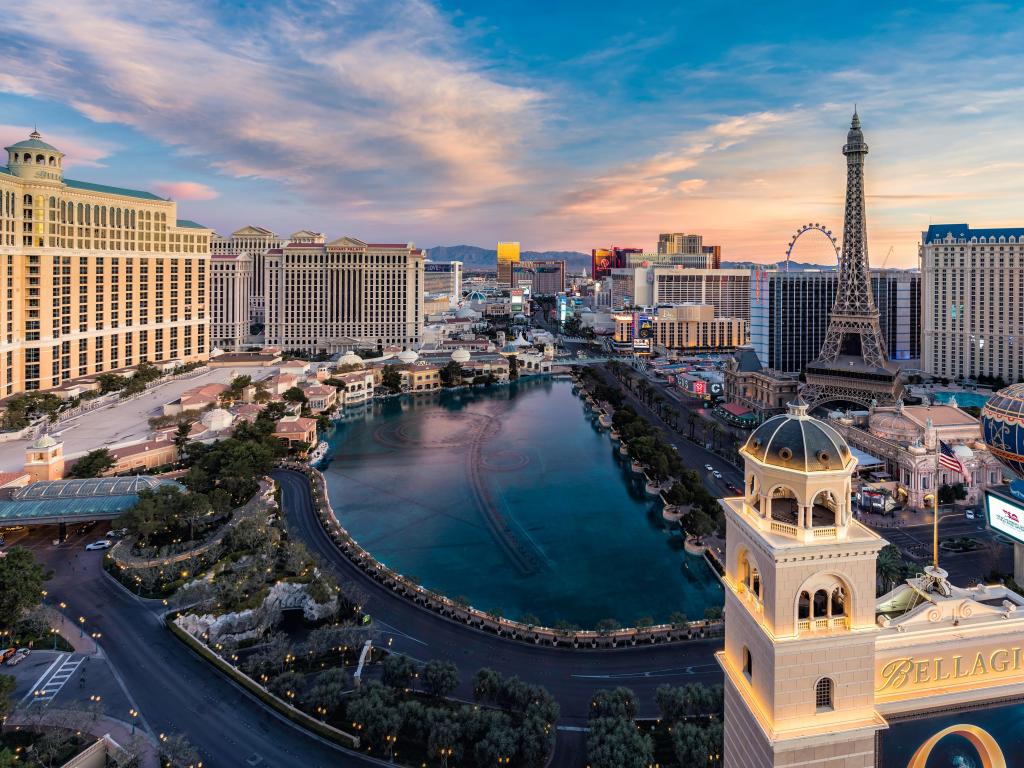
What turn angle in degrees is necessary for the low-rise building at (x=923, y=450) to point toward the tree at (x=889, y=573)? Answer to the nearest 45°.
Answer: approximately 45° to its left

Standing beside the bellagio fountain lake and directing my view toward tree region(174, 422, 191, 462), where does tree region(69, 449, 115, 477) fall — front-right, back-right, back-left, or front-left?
front-left

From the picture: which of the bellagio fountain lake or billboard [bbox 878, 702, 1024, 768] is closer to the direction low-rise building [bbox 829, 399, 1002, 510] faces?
the bellagio fountain lake

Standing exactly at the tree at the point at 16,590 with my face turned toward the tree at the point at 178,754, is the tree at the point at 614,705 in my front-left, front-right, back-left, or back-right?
front-left

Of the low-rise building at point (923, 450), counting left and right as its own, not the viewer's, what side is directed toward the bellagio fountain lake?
front

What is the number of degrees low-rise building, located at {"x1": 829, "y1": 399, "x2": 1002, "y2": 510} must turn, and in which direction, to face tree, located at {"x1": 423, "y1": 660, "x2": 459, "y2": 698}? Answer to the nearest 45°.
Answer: approximately 45° to its left

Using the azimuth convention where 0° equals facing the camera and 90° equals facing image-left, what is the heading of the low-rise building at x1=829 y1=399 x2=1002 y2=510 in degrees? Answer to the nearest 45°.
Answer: approximately 45°

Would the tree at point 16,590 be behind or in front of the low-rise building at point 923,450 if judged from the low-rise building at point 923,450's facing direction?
in front

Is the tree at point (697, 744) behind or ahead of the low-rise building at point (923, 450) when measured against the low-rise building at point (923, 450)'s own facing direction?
ahead
